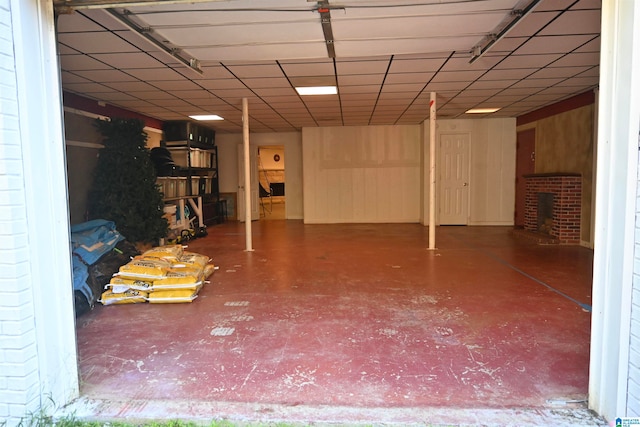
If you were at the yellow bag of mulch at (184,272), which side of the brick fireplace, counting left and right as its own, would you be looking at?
front

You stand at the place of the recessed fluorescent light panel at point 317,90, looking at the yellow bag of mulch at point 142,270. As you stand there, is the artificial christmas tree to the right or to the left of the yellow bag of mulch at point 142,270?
right

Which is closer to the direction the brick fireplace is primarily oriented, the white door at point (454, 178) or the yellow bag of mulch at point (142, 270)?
the yellow bag of mulch

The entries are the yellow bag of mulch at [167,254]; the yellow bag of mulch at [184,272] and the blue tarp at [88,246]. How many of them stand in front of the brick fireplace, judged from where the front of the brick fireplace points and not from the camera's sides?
3

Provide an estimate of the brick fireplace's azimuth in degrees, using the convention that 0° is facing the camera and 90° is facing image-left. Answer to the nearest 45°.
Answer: approximately 45°

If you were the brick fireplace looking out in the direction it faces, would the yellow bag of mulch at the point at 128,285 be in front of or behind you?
in front

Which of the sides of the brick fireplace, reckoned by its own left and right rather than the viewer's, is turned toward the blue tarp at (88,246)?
front

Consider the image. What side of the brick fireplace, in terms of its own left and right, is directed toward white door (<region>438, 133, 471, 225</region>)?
right

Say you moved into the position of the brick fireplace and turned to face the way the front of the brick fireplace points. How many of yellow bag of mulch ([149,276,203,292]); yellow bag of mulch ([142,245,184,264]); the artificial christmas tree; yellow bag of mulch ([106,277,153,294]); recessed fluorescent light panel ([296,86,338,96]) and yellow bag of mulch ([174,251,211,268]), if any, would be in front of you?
6

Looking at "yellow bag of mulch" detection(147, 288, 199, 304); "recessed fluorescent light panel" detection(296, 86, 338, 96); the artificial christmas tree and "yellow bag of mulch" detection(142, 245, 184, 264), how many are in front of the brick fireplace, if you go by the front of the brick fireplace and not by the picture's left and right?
4

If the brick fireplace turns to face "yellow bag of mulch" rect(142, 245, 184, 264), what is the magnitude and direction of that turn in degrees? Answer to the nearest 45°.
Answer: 0° — it already faces it

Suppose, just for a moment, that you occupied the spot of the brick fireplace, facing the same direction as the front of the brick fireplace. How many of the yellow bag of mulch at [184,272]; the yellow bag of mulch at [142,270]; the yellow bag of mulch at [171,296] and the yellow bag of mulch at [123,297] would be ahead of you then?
4

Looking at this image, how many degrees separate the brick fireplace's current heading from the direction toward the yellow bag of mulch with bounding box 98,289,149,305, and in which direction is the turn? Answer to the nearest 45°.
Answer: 0° — it already faces it

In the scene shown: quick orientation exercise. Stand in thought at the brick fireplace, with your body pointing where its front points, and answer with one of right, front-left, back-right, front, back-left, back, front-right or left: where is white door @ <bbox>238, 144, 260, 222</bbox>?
front-right

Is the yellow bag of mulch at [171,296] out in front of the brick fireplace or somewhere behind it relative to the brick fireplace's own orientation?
in front

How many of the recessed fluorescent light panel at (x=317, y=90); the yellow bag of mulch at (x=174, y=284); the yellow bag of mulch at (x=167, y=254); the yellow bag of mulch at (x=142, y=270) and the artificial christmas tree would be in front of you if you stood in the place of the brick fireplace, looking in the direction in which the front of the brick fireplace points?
5
